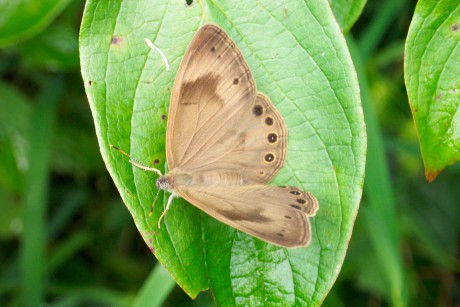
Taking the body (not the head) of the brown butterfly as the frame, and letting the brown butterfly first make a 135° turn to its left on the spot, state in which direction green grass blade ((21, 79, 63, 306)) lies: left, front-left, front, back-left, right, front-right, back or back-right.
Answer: back

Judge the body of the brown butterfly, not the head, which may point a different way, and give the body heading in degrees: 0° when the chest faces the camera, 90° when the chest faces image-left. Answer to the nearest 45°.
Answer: approximately 90°
